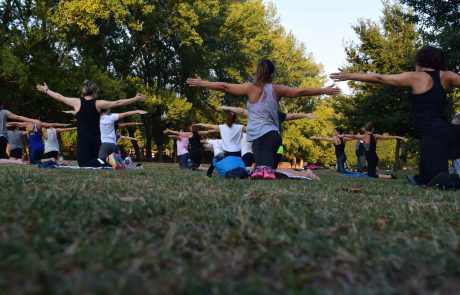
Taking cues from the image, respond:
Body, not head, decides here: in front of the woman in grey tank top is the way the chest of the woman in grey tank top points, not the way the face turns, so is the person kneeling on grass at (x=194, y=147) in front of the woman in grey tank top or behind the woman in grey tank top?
in front

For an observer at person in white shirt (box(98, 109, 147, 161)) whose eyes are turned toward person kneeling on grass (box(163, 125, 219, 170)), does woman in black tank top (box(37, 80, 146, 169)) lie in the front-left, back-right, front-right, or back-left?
back-right

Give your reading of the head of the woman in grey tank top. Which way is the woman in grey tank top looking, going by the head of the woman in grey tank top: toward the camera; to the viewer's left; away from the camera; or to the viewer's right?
away from the camera

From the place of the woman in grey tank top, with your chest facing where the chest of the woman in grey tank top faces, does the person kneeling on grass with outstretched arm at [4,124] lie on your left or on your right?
on your left

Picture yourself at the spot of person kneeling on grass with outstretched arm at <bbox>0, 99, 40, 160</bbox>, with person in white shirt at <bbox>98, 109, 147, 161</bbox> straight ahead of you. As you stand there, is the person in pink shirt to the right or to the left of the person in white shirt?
left

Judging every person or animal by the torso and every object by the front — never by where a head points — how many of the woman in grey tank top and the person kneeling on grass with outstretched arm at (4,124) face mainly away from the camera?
2

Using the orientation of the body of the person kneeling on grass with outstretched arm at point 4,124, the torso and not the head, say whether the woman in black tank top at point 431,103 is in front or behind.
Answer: behind

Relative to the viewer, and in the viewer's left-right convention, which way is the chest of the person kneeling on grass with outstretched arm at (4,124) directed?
facing away from the viewer

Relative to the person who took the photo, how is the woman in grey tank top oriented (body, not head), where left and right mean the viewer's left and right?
facing away from the viewer

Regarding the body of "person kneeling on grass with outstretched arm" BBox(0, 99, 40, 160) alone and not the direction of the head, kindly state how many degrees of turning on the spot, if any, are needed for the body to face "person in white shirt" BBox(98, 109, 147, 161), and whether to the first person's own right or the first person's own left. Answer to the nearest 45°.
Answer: approximately 135° to the first person's own right

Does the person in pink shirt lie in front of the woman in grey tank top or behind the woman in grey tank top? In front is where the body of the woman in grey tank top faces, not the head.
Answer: in front

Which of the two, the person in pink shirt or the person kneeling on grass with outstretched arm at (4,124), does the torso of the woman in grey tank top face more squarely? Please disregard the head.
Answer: the person in pink shirt

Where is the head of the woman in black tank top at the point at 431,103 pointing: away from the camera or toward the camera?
away from the camera
